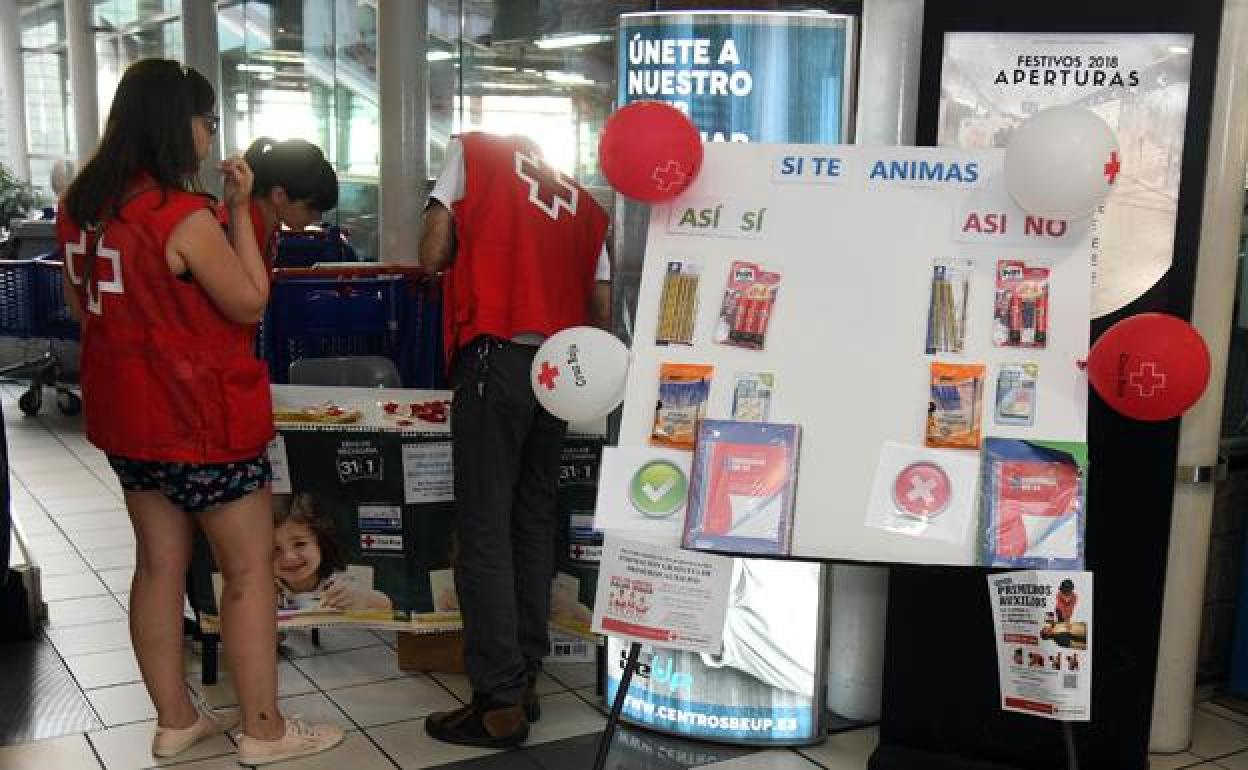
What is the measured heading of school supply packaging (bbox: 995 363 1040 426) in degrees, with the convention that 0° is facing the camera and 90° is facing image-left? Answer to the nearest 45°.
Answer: approximately 0°

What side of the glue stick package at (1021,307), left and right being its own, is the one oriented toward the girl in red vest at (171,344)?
right

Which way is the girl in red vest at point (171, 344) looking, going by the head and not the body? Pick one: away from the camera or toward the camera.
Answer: away from the camera

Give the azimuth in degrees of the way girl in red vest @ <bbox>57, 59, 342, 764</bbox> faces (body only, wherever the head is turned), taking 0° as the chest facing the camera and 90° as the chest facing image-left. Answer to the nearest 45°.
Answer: approximately 225°

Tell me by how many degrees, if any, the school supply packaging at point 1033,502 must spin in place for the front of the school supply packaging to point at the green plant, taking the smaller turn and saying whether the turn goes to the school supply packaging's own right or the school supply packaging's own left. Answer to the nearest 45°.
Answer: approximately 135° to the school supply packaging's own right

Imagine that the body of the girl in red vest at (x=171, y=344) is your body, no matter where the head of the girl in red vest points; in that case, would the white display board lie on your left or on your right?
on your right

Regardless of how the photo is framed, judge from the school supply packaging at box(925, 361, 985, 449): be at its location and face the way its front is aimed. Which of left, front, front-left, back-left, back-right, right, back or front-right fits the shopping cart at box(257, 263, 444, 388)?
back-right

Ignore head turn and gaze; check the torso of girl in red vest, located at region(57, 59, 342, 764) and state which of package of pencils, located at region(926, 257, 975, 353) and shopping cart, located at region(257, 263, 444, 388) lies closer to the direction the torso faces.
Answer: the shopping cart
